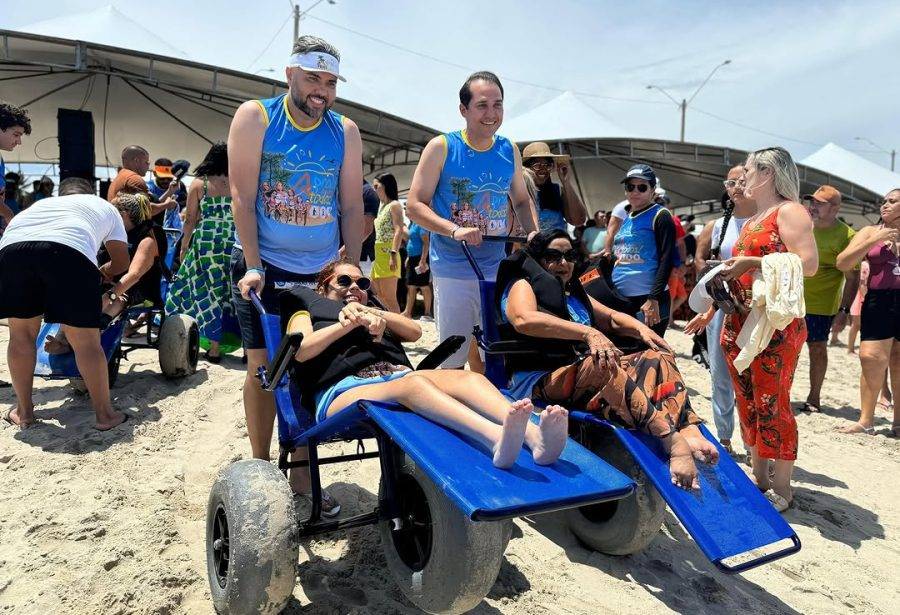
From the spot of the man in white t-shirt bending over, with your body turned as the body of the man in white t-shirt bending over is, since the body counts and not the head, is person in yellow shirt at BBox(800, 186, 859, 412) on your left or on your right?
on your right

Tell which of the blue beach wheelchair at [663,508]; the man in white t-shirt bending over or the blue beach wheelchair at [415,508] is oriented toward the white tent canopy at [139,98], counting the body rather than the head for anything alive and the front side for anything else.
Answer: the man in white t-shirt bending over

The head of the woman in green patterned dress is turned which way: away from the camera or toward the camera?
away from the camera

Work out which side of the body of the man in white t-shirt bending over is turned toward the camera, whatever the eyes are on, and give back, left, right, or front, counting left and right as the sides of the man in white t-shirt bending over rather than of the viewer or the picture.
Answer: back

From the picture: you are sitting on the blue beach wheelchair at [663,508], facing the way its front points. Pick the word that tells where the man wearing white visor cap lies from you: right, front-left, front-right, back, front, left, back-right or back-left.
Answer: back-right

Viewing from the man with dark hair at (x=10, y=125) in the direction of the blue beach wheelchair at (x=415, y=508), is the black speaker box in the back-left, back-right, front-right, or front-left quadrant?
back-left

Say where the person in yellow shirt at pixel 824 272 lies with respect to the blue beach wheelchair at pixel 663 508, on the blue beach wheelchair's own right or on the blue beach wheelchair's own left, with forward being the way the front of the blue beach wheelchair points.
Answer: on the blue beach wheelchair's own left

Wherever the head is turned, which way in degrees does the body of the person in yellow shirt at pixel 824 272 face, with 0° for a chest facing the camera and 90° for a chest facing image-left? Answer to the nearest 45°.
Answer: approximately 45°

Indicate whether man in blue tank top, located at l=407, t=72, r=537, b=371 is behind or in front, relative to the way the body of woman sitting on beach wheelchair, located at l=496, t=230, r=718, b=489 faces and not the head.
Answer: behind

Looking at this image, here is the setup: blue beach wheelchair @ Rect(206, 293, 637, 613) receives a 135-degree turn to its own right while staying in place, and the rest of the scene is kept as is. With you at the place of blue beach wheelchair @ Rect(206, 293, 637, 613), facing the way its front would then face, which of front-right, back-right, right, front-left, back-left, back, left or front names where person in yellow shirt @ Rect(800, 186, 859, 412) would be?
back-right

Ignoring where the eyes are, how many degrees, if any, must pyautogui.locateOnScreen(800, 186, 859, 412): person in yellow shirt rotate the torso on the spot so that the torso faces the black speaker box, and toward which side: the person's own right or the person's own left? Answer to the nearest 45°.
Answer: approximately 45° to the person's own right

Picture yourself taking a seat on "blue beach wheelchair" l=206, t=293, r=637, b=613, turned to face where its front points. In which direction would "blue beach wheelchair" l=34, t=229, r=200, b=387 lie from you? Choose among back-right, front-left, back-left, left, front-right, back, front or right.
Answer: back

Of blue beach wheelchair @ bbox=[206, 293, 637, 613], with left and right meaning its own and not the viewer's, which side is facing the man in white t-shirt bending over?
back

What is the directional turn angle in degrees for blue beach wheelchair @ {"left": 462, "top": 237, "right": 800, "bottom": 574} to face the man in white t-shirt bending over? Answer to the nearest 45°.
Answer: approximately 135° to its right
